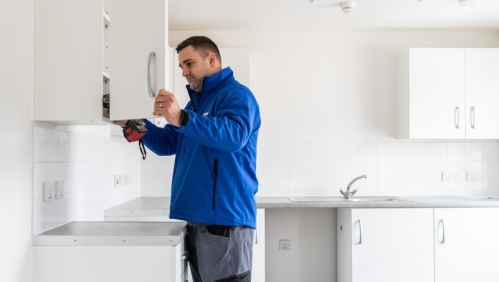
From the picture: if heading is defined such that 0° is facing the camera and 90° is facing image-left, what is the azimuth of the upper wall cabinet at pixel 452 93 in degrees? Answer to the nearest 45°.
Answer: approximately 0°

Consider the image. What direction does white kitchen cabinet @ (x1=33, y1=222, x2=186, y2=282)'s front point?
to the viewer's right

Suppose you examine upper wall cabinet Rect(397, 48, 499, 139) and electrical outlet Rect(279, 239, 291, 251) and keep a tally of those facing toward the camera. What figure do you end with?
2

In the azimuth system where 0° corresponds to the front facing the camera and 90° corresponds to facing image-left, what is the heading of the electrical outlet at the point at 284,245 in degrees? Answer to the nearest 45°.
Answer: approximately 0°

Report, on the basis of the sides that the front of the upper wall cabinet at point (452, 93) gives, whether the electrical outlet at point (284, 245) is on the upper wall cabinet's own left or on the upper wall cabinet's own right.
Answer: on the upper wall cabinet's own right

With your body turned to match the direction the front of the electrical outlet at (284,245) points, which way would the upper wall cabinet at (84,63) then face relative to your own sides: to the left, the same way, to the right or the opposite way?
to the left

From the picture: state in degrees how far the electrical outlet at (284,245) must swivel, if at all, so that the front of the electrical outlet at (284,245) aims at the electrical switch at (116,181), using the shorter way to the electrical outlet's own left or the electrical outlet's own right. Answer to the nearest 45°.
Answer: approximately 45° to the electrical outlet's own right
